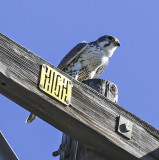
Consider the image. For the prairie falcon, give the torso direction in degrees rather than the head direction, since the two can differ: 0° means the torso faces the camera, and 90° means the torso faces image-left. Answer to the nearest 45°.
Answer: approximately 315°

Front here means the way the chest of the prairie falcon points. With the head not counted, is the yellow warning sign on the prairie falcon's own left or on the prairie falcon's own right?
on the prairie falcon's own right
